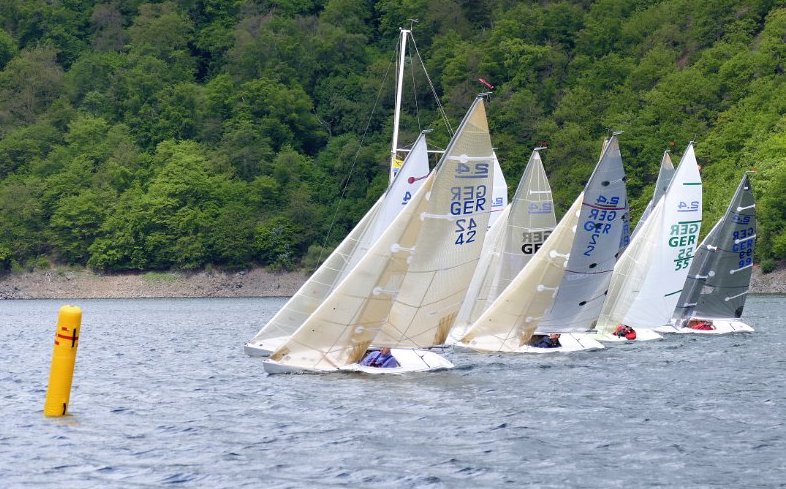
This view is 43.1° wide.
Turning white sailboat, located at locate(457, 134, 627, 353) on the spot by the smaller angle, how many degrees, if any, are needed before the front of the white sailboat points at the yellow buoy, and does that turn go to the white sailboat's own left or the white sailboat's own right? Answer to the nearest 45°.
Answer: approximately 45° to the white sailboat's own left

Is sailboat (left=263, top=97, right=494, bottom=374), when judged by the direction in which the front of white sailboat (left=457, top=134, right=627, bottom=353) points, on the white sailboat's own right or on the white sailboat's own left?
on the white sailboat's own left

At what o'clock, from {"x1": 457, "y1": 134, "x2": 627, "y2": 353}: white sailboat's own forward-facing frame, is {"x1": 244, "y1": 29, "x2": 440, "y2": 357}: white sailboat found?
{"x1": 244, "y1": 29, "x2": 440, "y2": 357}: white sailboat is roughly at 11 o'clock from {"x1": 457, "y1": 134, "x2": 627, "y2": 353}: white sailboat.

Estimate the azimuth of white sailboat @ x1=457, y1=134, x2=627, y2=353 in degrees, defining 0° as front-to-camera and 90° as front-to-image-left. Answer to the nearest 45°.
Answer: approximately 90°
